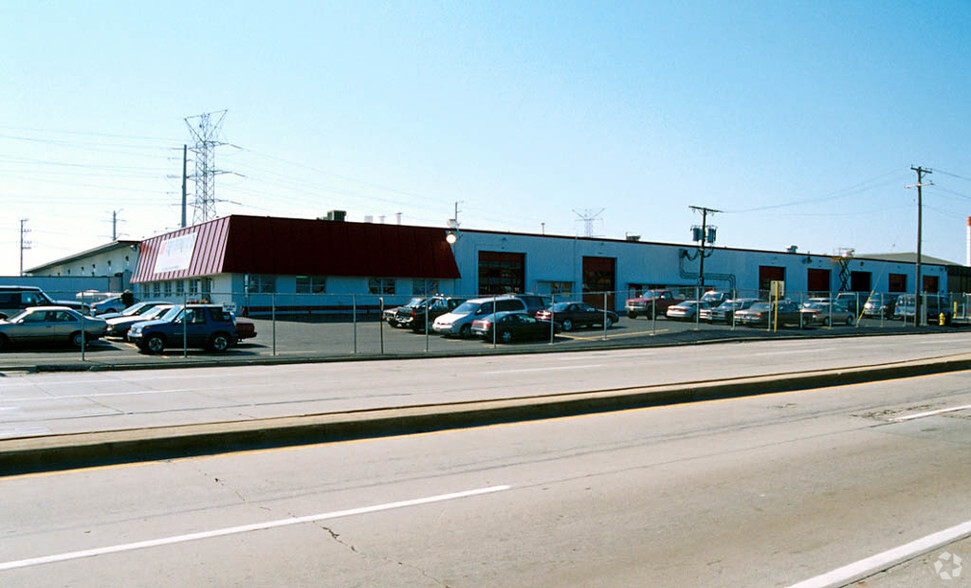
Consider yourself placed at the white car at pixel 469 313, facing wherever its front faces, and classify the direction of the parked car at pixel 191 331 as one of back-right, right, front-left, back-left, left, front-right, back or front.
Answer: front

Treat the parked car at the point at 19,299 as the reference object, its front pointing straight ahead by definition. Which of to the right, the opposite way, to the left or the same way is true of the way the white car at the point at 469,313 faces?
the opposite way

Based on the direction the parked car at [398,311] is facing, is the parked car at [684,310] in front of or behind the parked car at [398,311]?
behind

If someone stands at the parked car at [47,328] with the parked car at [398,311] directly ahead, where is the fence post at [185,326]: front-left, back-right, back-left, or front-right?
front-right

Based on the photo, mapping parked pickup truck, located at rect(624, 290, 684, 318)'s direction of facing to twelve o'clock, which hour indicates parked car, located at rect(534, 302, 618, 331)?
parked car, located at rect(534, 302, 618, 331) is roughly at 11 o'clock from parked pickup truck, located at rect(624, 290, 684, 318).

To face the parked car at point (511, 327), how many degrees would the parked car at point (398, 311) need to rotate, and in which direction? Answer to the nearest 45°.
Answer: approximately 90° to its left

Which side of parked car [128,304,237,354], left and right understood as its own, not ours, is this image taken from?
left

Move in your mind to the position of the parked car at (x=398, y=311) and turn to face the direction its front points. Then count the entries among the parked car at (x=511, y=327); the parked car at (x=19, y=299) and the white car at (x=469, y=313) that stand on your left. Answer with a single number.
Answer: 2

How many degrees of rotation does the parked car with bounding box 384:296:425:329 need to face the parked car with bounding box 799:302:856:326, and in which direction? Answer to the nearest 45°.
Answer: approximately 135° to its left

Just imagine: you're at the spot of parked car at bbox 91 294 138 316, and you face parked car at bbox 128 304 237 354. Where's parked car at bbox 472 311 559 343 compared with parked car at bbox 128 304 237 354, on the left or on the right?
left

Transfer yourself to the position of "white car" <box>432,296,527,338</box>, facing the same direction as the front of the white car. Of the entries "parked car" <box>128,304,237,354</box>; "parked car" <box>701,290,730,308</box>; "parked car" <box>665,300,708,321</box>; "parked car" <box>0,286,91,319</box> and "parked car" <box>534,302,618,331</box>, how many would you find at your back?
3

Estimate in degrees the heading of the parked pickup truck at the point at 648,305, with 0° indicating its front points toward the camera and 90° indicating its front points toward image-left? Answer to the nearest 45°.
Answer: approximately 45°

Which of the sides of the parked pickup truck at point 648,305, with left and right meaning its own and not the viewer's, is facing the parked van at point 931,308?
back
